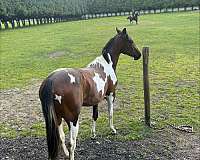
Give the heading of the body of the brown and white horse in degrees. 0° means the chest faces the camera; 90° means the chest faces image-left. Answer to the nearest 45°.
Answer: approximately 225°
